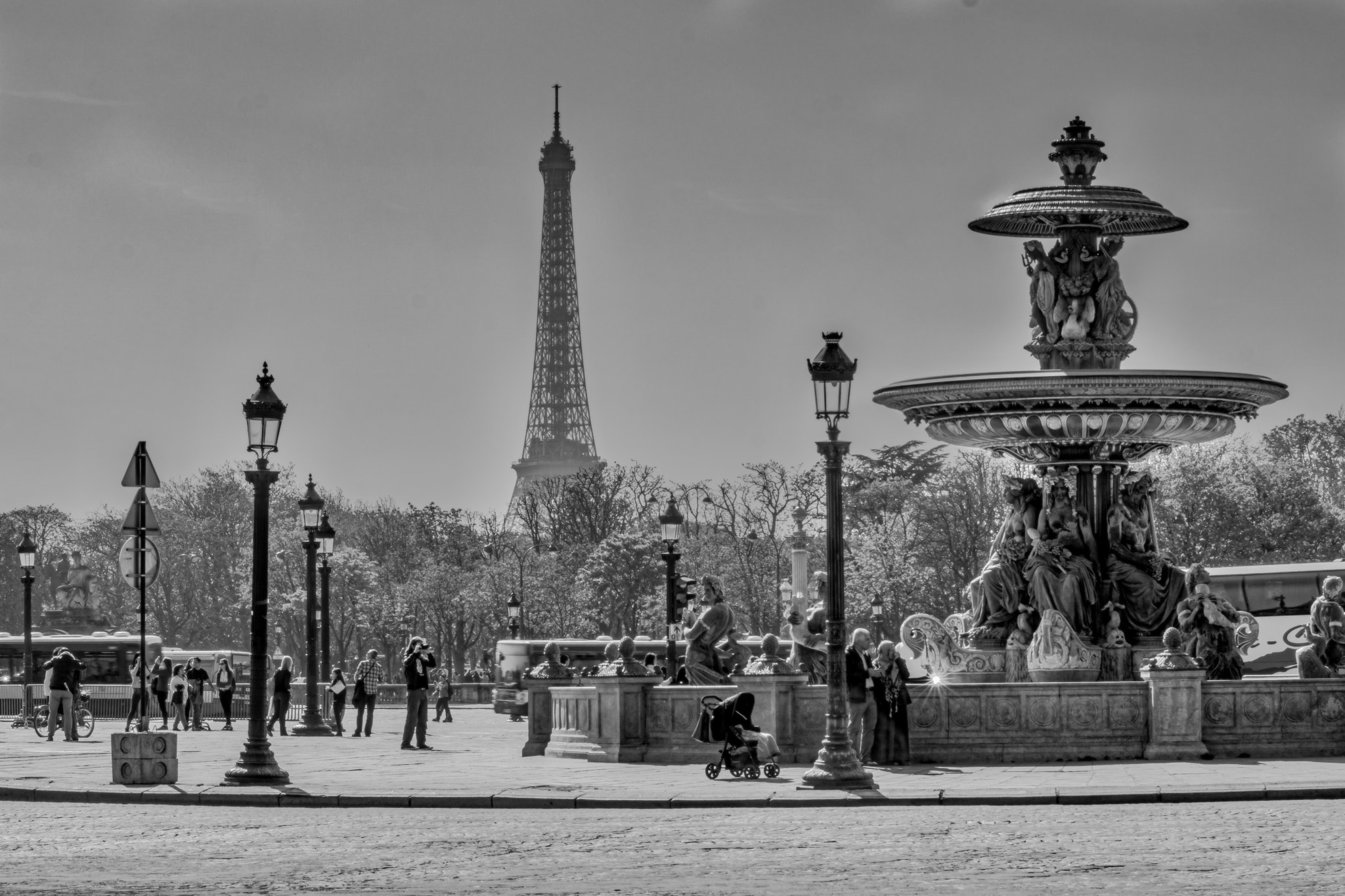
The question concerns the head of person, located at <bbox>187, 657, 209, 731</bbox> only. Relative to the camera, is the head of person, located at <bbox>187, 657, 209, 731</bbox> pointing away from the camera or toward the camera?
toward the camera

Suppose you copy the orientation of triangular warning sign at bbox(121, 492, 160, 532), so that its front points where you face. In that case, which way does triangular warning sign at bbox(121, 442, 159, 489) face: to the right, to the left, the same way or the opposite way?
the same way

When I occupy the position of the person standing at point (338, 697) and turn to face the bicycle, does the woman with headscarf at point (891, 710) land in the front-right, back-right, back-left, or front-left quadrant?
back-left

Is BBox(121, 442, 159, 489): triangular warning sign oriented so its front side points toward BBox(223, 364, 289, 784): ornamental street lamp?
no

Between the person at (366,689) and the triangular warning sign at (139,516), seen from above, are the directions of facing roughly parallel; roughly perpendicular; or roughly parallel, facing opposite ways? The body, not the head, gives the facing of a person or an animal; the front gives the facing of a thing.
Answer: roughly parallel
